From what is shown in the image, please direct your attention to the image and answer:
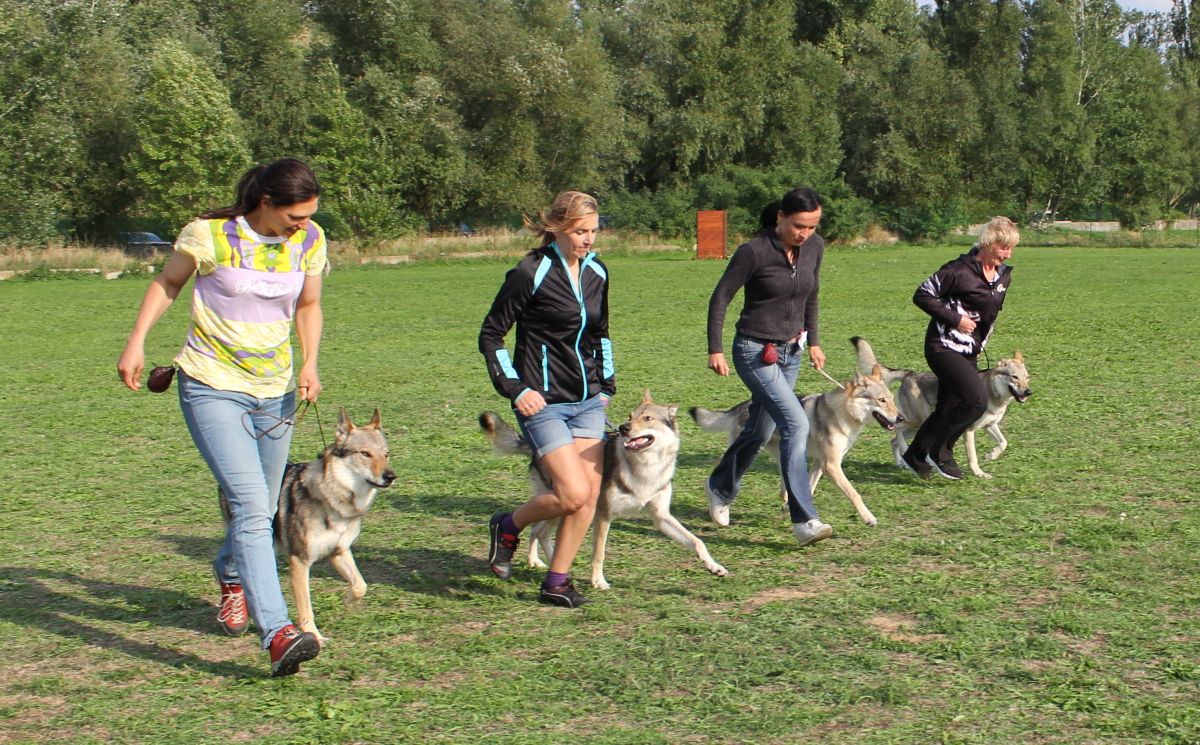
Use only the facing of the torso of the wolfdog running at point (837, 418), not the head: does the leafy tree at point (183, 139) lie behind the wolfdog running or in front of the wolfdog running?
behind

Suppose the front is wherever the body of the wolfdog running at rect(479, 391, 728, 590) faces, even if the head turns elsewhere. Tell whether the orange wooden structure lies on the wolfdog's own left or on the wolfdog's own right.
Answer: on the wolfdog's own left

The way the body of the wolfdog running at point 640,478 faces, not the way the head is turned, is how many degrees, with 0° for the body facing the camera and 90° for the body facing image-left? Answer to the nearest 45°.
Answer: approximately 315°

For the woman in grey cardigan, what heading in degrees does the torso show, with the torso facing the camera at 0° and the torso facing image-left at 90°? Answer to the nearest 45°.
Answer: approximately 315°

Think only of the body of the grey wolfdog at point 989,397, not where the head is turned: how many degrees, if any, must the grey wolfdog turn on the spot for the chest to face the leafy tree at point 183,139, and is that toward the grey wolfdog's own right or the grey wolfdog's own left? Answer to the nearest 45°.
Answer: approximately 180°
